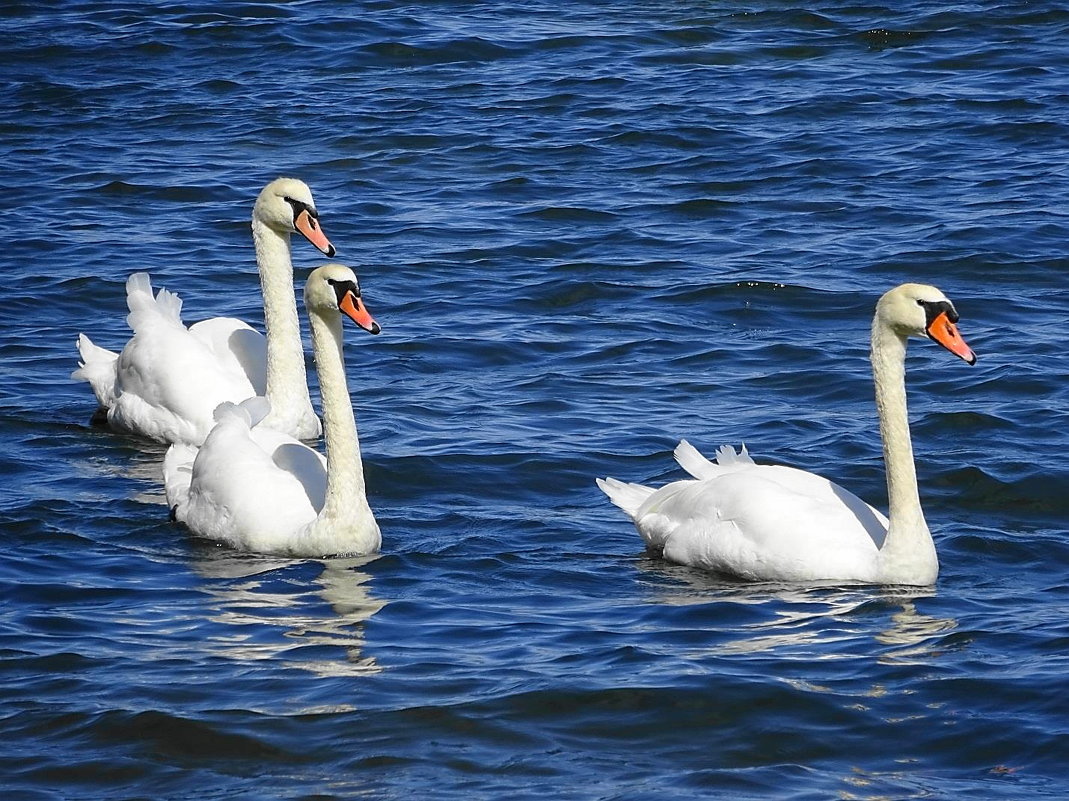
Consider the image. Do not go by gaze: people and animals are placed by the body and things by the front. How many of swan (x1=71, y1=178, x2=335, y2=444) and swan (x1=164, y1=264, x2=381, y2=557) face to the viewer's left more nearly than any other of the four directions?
0

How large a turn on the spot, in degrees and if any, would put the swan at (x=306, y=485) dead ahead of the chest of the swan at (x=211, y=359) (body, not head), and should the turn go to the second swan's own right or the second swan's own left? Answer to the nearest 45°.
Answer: approximately 45° to the second swan's own right

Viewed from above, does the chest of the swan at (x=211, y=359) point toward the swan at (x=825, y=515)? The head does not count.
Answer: yes

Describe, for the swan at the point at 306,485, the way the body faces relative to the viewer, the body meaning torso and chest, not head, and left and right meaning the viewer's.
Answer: facing the viewer and to the right of the viewer

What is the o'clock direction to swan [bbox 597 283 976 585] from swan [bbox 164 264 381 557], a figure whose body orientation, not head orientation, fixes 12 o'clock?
swan [bbox 597 283 976 585] is roughly at 11 o'clock from swan [bbox 164 264 381 557].

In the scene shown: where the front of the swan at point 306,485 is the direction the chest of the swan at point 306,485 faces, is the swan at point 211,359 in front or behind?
behind

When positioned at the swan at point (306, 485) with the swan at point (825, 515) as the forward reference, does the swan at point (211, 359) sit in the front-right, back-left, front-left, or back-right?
back-left
